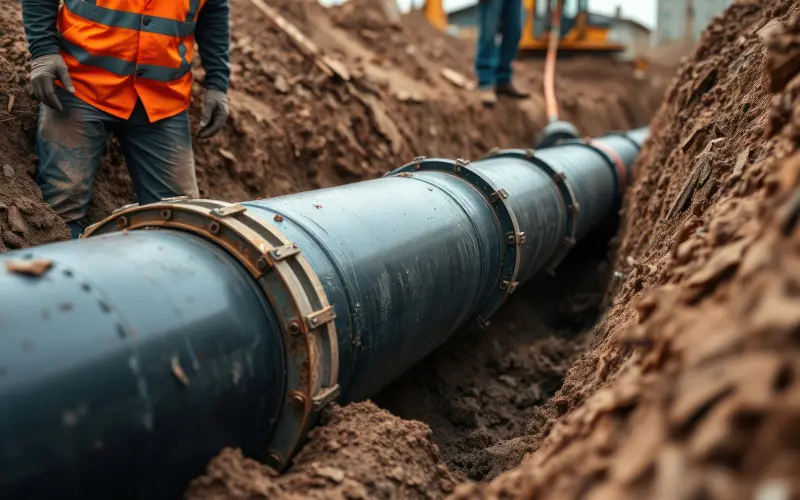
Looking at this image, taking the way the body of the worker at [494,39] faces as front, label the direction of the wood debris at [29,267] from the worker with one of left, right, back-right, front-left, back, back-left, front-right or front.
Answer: front-right

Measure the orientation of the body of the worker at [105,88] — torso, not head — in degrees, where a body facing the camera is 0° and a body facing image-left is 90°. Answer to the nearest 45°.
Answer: approximately 0°

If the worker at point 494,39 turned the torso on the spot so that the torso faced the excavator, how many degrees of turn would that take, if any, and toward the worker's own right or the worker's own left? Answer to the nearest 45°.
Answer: approximately 135° to the worker's own left

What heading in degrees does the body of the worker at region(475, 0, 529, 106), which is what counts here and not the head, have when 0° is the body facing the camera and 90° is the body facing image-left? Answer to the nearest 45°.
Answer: approximately 315°

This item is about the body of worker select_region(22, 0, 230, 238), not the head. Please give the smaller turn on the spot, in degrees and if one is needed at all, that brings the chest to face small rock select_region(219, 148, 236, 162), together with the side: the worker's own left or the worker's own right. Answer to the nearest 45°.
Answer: approximately 135° to the worker's own left

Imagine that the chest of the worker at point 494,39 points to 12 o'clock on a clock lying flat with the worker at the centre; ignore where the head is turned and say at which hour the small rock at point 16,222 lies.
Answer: The small rock is roughly at 2 o'clock from the worker.

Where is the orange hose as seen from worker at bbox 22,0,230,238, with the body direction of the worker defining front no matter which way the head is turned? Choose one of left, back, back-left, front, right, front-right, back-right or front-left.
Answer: back-left
